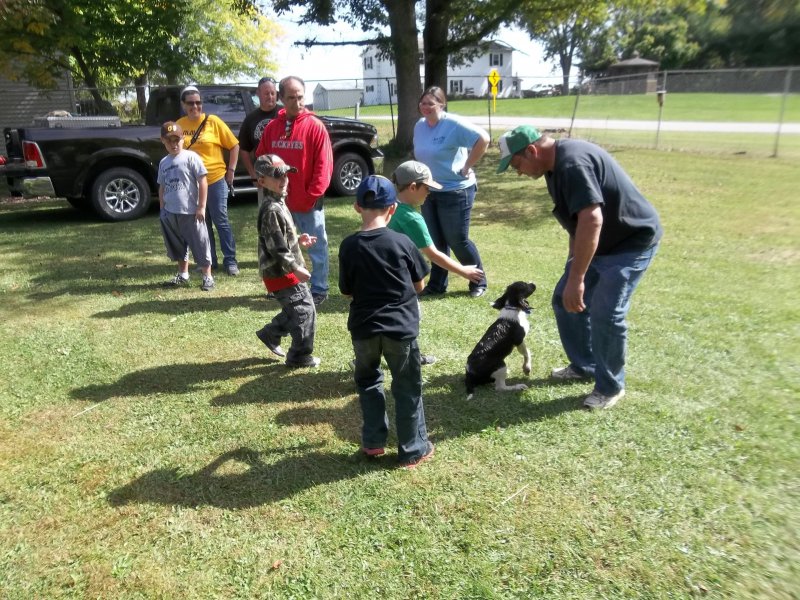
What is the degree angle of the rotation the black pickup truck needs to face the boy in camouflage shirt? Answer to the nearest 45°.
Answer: approximately 135° to its right

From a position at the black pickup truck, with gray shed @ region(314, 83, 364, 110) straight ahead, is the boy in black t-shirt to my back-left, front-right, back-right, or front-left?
back-right

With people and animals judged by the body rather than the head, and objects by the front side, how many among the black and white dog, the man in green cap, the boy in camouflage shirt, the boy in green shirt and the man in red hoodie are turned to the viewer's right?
3

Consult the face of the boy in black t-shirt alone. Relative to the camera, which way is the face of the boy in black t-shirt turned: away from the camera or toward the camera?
away from the camera

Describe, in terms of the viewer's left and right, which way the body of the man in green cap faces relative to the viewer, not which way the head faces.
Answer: facing to the left of the viewer

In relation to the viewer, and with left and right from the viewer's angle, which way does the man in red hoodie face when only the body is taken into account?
facing the viewer and to the left of the viewer

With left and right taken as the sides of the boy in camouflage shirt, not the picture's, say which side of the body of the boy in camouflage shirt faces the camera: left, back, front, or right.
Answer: right

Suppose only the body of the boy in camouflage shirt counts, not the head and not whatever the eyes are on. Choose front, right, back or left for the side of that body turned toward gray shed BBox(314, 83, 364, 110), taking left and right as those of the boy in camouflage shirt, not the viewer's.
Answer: left

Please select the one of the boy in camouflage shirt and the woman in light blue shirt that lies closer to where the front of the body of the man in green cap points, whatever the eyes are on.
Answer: the boy in camouflage shirt

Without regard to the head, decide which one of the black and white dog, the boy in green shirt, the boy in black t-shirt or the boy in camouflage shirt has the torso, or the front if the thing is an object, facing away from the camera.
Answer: the boy in black t-shirt

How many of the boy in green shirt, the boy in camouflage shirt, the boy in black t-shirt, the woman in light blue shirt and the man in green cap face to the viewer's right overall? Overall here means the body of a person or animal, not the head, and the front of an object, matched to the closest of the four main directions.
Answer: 2

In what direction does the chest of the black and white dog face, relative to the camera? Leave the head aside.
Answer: to the viewer's right

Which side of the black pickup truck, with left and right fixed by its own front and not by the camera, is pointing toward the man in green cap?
right

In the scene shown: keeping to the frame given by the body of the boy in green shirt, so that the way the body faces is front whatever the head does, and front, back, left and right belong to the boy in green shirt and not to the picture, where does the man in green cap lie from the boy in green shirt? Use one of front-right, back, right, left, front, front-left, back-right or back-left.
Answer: front

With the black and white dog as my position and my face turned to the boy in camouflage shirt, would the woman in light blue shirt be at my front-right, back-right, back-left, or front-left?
front-right

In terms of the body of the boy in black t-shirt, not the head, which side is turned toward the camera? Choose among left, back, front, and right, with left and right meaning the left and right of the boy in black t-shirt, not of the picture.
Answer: back

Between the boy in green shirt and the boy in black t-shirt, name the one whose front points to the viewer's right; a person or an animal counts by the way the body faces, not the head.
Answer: the boy in green shirt

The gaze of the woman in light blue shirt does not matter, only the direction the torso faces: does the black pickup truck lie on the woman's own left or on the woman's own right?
on the woman's own right
